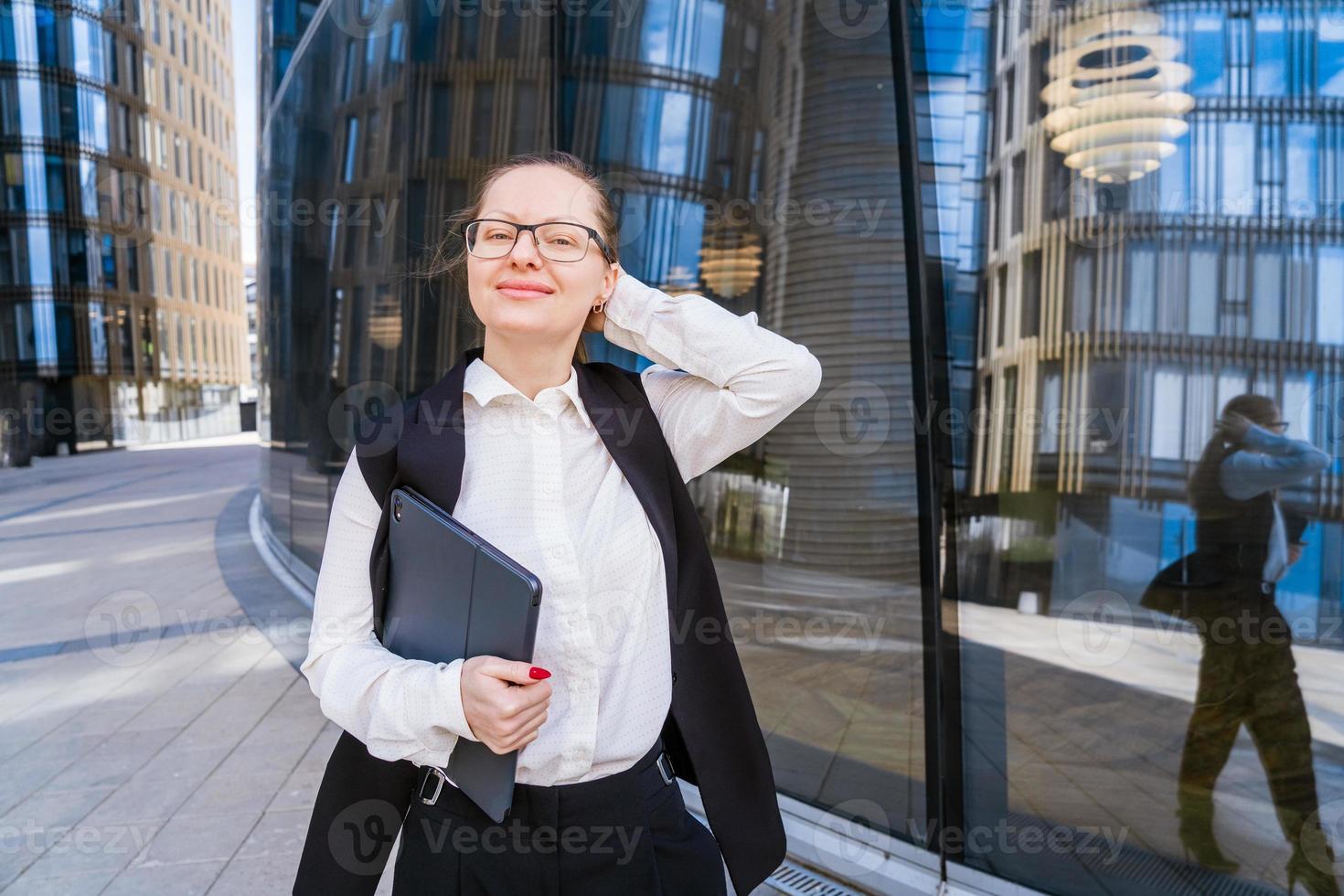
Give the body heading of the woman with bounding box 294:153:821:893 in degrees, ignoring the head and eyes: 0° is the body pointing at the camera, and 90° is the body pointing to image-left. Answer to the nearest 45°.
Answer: approximately 0°

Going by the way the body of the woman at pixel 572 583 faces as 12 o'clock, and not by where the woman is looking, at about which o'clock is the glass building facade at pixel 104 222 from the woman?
The glass building facade is roughly at 5 o'clock from the woman.
